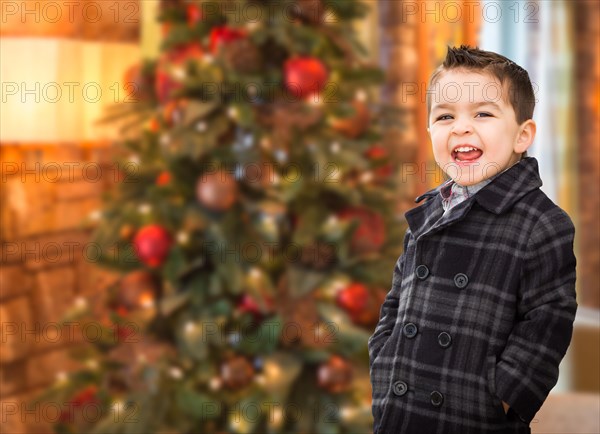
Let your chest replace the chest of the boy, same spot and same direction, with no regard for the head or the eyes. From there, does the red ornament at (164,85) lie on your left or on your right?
on your right

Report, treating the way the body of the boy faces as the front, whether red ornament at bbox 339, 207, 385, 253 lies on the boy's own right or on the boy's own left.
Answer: on the boy's own right

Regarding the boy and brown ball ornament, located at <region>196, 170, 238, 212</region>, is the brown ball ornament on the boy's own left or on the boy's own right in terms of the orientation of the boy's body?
on the boy's own right

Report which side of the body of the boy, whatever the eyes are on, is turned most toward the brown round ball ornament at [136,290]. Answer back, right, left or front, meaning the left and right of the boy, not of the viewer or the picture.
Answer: right

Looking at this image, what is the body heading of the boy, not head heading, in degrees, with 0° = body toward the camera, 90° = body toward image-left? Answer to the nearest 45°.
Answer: approximately 45°

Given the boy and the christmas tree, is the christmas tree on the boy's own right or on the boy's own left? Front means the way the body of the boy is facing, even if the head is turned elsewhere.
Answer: on the boy's own right
